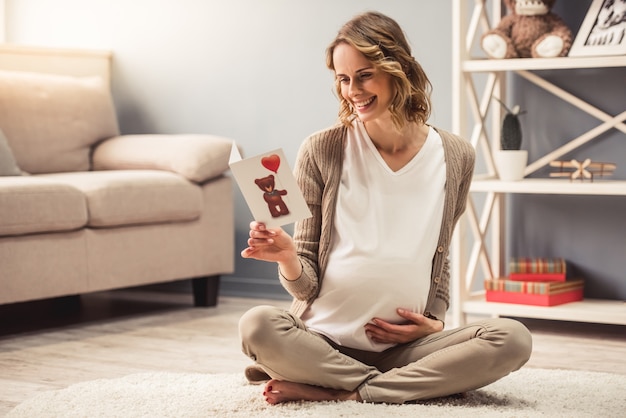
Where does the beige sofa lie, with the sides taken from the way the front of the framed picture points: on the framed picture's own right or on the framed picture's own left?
on the framed picture's own right

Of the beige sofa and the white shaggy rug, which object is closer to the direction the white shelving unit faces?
the white shaggy rug

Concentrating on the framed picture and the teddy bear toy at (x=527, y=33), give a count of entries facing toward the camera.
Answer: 2

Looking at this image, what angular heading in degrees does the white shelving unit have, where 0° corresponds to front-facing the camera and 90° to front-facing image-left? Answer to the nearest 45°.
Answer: approximately 0°

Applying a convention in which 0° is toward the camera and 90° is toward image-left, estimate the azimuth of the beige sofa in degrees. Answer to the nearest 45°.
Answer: approximately 315°
